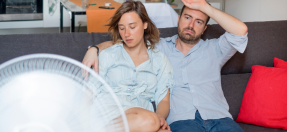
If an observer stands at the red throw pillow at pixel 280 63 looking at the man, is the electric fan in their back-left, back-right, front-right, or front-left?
front-left

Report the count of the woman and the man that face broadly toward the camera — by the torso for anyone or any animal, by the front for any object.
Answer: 2

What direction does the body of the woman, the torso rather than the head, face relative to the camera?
toward the camera

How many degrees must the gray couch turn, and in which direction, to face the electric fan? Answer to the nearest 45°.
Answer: approximately 45° to its right

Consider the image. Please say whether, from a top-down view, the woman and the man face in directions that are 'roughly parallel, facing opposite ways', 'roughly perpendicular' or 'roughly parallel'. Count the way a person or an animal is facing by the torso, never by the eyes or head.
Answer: roughly parallel

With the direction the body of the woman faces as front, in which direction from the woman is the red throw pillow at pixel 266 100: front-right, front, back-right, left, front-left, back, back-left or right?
left

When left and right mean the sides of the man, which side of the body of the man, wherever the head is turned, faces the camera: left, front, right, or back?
front

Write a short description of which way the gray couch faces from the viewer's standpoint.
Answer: facing the viewer
